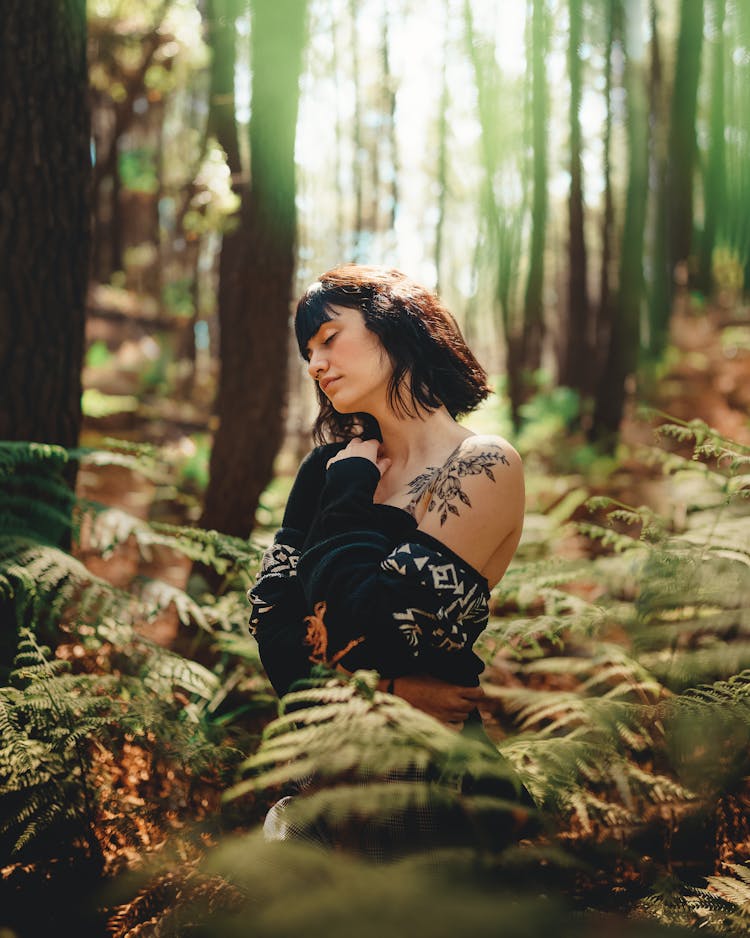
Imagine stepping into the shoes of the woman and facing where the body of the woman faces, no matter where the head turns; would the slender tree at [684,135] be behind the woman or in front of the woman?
behind

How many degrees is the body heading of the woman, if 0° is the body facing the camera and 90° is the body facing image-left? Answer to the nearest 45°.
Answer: approximately 45°

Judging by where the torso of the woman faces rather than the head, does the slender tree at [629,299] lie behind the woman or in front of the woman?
behind

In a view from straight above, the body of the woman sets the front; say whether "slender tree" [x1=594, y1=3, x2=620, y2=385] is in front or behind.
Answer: behind

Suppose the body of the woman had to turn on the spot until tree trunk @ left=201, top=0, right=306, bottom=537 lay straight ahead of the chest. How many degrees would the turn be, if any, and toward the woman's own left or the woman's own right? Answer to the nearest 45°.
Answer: approximately 135° to the woman's own right

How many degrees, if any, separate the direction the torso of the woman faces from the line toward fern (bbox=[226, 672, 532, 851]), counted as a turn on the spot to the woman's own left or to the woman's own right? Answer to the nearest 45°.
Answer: approximately 45° to the woman's own left

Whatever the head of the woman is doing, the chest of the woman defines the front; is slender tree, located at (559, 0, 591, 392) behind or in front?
behind

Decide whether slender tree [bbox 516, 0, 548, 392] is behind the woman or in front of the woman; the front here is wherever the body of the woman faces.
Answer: behind

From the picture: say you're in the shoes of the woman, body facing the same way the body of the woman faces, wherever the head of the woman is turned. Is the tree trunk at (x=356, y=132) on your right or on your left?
on your right

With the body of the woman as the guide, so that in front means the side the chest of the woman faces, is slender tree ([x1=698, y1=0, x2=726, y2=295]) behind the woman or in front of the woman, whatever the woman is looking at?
behind
